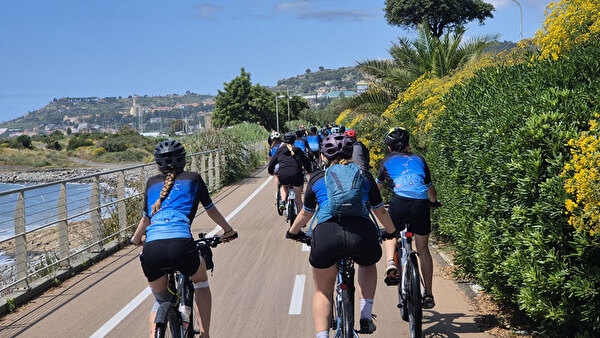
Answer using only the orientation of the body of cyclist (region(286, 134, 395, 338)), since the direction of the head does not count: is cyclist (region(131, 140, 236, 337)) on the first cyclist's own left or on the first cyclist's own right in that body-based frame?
on the first cyclist's own left

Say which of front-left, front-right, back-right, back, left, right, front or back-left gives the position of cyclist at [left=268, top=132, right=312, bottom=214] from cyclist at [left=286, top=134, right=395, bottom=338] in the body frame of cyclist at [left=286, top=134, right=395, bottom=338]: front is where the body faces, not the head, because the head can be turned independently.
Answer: front

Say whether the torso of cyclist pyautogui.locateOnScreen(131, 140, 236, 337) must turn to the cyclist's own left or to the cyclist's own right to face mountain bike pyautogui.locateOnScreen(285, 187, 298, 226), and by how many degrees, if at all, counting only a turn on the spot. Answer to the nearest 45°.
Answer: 0° — they already face it

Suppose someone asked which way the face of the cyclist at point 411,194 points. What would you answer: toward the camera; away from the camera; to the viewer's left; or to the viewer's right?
away from the camera

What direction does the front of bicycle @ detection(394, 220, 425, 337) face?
away from the camera

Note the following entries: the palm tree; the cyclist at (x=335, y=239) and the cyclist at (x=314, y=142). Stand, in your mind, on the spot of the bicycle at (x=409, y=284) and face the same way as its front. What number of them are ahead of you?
2

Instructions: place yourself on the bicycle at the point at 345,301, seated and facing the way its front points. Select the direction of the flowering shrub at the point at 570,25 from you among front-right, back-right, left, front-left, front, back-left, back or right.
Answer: front-right

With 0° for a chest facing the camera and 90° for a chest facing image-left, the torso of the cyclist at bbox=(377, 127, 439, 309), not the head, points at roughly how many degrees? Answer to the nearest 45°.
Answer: approximately 180°

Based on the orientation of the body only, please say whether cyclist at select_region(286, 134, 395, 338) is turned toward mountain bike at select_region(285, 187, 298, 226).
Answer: yes

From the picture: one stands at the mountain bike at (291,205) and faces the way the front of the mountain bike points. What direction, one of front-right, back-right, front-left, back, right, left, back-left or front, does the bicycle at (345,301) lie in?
back

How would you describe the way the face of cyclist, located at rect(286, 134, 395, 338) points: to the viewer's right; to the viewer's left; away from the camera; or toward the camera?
away from the camera

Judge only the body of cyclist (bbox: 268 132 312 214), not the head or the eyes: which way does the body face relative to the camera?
away from the camera

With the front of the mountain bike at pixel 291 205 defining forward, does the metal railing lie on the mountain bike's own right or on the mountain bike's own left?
on the mountain bike's own left

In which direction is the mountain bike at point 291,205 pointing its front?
away from the camera

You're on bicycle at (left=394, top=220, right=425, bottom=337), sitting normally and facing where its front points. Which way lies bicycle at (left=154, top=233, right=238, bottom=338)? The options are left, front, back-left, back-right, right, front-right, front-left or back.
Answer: back-left

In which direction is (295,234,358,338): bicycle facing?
away from the camera

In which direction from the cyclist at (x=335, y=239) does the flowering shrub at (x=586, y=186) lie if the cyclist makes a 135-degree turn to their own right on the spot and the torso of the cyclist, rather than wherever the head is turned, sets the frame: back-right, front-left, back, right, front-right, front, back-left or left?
front-left

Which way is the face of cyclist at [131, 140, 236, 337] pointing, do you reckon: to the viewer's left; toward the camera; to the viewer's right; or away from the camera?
away from the camera

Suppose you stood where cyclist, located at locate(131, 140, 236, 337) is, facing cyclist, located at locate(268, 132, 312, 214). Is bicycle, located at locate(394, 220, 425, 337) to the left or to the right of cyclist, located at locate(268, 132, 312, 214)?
right
